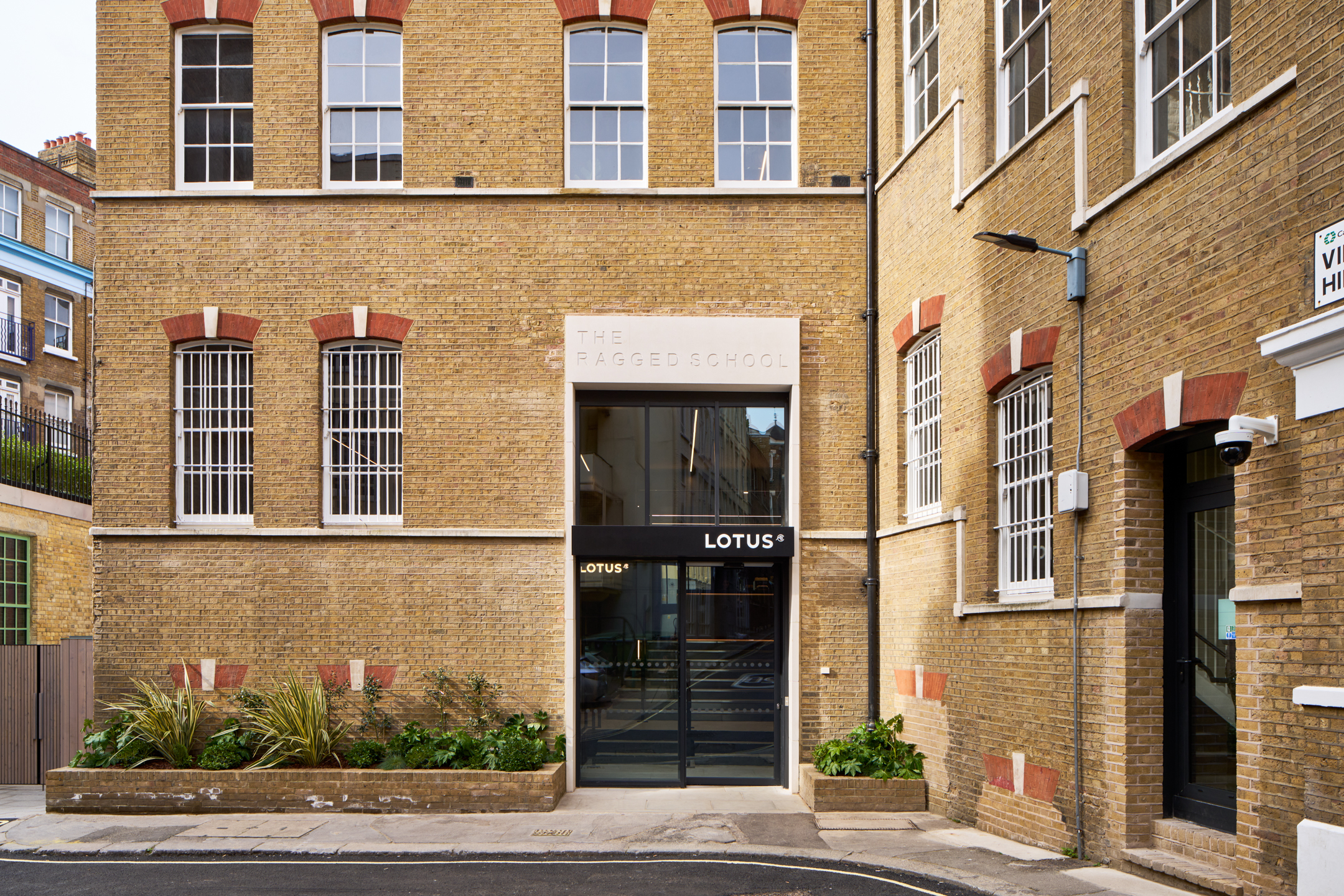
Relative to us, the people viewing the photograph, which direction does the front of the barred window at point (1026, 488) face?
facing the viewer and to the left of the viewer

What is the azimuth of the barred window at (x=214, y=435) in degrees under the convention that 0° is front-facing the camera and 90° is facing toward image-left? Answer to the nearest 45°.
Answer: approximately 0°

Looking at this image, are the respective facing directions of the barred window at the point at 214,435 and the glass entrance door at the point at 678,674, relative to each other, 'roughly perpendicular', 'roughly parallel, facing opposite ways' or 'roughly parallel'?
roughly parallel

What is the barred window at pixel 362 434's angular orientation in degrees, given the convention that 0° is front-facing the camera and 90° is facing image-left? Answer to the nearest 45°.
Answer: approximately 0°

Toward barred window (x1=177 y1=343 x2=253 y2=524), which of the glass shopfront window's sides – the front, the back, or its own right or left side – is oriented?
right

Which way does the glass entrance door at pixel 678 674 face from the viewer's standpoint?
toward the camera

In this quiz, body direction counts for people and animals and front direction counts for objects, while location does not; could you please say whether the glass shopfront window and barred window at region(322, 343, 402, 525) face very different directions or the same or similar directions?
same or similar directions

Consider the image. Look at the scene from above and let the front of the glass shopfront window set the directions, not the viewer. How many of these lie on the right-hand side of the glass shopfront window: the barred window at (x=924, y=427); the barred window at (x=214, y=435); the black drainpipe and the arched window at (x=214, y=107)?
2

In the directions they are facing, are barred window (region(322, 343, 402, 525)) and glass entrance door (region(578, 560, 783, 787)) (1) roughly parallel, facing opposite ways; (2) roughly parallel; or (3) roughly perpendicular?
roughly parallel
